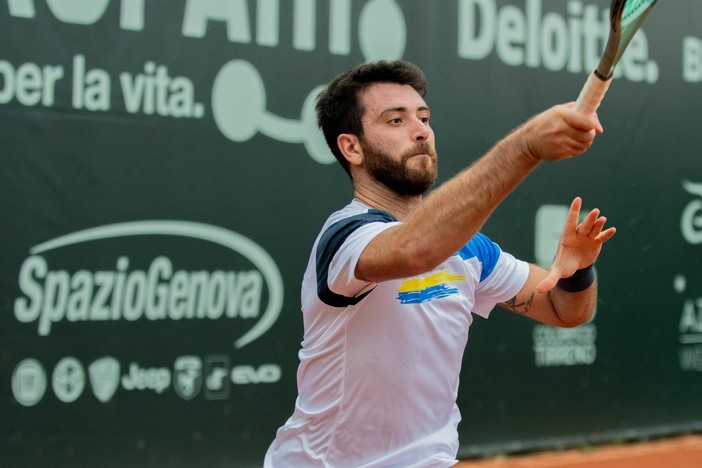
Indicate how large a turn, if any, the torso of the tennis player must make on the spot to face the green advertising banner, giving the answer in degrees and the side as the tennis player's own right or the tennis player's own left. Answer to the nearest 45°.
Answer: approximately 180°

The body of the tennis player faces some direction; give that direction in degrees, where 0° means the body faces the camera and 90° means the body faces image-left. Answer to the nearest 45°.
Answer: approximately 315°
